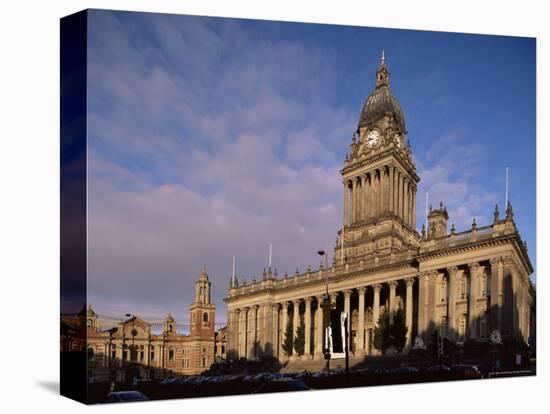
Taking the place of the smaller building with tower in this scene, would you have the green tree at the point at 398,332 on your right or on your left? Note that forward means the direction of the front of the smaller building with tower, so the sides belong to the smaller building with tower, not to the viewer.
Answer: on your left

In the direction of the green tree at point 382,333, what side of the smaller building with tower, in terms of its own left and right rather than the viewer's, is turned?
left

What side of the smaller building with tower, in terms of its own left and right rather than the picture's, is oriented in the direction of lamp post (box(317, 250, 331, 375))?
left

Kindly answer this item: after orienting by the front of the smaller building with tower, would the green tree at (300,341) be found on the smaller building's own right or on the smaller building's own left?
on the smaller building's own left

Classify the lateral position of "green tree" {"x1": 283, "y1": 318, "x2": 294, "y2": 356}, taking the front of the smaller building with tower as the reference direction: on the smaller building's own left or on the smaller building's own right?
on the smaller building's own left
